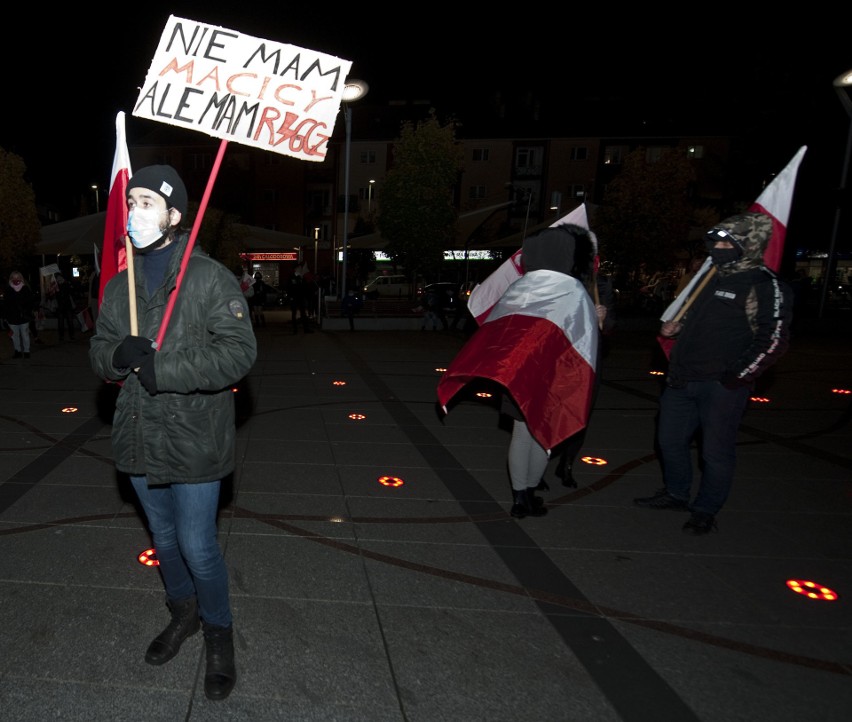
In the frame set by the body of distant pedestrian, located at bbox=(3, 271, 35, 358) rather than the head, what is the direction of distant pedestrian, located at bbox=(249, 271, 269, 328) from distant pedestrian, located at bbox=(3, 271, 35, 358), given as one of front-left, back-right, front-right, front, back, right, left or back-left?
back-left

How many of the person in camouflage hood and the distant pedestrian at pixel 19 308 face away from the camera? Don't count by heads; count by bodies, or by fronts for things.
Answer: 0

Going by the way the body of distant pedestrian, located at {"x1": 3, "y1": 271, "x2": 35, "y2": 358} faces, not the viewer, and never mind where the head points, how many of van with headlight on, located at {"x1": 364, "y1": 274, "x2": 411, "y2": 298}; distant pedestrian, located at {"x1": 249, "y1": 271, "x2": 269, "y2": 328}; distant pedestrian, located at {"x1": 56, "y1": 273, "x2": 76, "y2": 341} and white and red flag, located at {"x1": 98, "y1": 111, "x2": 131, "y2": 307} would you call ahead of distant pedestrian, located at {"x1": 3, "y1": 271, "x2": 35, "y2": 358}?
1

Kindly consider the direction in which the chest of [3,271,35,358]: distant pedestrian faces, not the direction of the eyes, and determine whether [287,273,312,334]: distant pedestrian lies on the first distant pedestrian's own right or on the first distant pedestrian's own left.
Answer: on the first distant pedestrian's own left

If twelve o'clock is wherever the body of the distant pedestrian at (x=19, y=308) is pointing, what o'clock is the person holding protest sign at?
The person holding protest sign is roughly at 12 o'clock from the distant pedestrian.

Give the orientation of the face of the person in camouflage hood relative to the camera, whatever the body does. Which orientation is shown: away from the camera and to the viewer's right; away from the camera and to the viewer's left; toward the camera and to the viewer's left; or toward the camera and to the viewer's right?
toward the camera and to the viewer's left

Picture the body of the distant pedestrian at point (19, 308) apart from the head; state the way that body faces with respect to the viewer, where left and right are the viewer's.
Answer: facing the viewer

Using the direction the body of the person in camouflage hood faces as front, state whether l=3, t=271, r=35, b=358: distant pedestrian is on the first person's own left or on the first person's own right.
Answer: on the first person's own right

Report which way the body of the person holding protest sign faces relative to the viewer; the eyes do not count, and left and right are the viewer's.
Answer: facing the viewer and to the left of the viewer

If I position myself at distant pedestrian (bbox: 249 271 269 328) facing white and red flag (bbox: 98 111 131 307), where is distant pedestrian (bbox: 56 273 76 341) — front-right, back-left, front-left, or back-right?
front-right

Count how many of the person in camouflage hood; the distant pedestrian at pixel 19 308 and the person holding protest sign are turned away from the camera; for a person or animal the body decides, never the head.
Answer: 0

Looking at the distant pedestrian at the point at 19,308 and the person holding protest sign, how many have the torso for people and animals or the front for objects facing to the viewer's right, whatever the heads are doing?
0

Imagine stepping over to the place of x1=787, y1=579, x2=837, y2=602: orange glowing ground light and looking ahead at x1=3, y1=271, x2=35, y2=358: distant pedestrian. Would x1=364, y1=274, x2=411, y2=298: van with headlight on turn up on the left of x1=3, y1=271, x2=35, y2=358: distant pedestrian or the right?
right

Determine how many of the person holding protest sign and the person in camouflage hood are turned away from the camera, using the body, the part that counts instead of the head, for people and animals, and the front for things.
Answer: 0

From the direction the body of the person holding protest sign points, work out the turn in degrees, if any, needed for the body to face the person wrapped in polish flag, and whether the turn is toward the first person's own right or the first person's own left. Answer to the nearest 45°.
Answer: approximately 135° to the first person's own left

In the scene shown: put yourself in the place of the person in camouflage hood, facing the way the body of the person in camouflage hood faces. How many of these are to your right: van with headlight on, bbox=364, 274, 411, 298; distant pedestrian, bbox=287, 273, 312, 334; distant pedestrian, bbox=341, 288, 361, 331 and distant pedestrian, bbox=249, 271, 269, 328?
4
